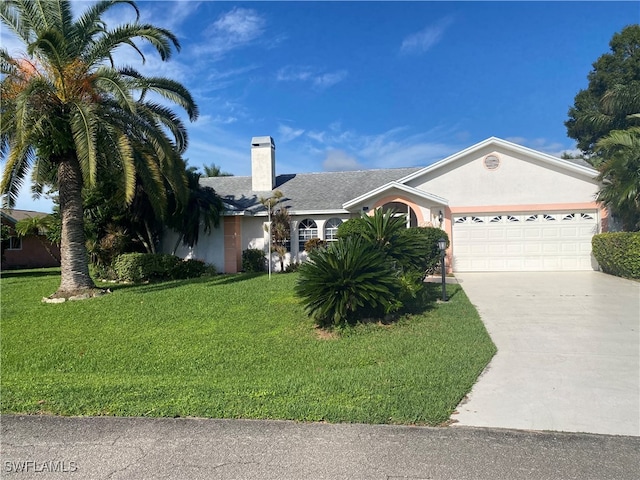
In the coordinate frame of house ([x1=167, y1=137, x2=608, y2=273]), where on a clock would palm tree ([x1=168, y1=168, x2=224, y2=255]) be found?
The palm tree is roughly at 3 o'clock from the house.

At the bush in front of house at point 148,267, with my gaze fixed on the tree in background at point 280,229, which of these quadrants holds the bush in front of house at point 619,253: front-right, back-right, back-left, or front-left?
front-right

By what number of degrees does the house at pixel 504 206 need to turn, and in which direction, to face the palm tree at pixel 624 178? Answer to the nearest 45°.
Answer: approximately 45° to its left

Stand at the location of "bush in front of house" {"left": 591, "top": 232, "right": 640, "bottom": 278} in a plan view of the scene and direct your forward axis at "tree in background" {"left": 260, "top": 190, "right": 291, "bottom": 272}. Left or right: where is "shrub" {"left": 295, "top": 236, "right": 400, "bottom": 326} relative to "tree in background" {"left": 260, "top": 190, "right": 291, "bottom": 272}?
left

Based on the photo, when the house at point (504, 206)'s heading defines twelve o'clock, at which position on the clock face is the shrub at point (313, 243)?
The shrub is roughly at 3 o'clock from the house.

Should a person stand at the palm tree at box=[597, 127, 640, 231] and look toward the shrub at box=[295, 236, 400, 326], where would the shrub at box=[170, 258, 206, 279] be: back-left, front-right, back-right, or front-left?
front-right

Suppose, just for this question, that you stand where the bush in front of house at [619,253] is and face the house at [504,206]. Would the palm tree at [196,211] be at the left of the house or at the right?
left

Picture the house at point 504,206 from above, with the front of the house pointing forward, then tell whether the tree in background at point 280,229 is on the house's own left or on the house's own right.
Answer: on the house's own right

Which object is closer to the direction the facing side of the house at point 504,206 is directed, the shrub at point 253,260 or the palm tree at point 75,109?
the palm tree

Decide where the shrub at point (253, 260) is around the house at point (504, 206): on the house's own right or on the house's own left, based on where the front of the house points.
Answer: on the house's own right

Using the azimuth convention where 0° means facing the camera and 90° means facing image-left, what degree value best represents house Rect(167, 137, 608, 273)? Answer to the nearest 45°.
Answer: approximately 0°

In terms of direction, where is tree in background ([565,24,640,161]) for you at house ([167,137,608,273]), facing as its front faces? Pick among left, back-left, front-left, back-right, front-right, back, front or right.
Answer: back-left

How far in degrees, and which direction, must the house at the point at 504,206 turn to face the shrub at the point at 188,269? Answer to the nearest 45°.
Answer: approximately 90° to its right
